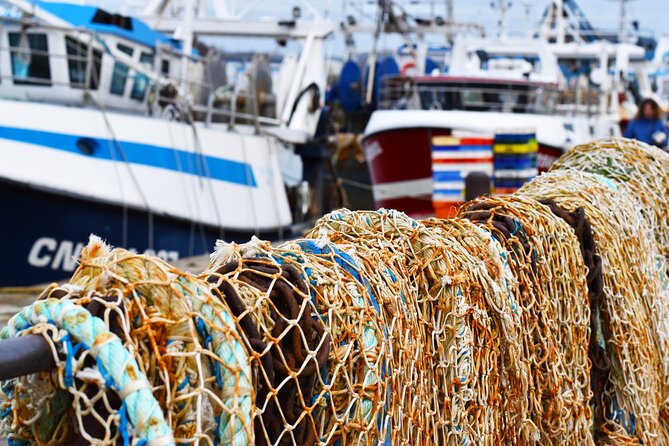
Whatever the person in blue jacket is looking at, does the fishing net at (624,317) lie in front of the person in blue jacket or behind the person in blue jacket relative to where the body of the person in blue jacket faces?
in front

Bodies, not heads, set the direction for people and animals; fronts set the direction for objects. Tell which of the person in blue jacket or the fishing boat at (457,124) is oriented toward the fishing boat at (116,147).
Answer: the fishing boat at (457,124)

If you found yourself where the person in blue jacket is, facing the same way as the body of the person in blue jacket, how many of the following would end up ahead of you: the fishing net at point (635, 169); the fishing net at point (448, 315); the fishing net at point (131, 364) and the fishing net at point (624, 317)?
4

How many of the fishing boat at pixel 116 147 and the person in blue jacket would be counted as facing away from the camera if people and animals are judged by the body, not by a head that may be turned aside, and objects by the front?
0

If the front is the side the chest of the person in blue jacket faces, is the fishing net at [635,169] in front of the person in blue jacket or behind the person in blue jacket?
in front

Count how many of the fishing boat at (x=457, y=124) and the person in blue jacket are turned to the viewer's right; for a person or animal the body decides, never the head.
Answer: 0

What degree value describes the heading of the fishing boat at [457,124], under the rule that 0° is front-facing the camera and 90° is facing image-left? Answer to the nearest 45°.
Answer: approximately 45°

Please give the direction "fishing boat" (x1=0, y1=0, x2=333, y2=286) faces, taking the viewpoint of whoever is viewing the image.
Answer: facing the viewer and to the left of the viewer

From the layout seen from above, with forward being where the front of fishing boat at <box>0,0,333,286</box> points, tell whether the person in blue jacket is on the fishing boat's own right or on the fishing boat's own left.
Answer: on the fishing boat's own left

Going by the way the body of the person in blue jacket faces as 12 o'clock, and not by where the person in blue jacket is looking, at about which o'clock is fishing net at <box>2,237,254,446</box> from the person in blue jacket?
The fishing net is roughly at 12 o'clock from the person in blue jacket.

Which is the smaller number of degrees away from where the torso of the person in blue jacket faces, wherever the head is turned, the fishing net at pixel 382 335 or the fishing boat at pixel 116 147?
the fishing net

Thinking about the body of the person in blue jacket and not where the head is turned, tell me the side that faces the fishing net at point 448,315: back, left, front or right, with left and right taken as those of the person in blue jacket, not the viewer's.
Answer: front

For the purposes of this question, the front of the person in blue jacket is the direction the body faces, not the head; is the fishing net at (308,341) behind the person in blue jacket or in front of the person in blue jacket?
in front

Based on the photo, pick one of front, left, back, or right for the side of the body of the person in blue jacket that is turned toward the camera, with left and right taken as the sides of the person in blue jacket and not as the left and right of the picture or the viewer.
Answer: front

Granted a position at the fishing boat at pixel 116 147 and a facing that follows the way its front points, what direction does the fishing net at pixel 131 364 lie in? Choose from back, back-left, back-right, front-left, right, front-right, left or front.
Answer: front-left

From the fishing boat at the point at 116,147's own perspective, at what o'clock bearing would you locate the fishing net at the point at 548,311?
The fishing net is roughly at 10 o'clock from the fishing boat.

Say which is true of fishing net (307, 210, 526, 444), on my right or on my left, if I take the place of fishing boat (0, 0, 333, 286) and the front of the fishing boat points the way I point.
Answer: on my left
